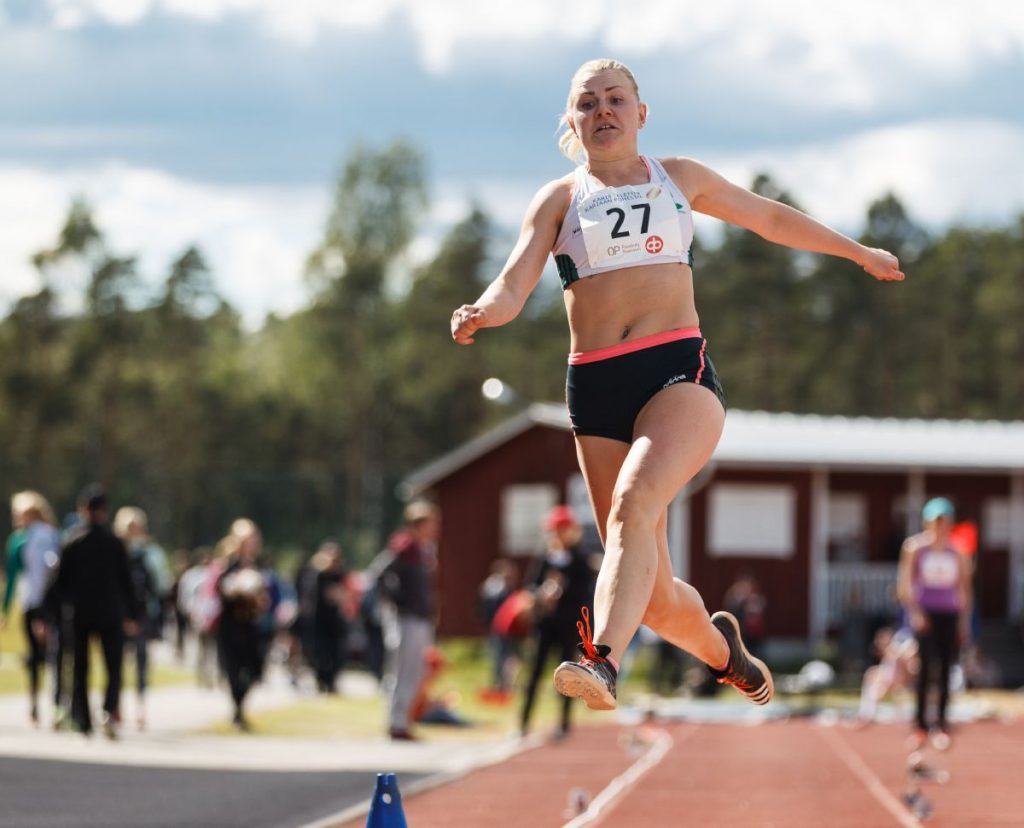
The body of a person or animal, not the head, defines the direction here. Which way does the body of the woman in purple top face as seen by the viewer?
toward the camera

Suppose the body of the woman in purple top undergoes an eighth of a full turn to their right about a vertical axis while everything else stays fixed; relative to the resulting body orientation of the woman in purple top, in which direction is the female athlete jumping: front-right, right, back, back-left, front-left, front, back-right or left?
front-left

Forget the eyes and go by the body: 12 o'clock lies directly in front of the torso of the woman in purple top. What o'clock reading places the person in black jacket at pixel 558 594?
The person in black jacket is roughly at 4 o'clock from the woman in purple top.

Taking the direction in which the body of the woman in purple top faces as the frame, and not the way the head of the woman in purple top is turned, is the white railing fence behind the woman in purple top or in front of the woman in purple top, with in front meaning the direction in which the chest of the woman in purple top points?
behind

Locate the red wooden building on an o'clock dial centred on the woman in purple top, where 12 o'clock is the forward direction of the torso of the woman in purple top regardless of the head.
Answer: The red wooden building is roughly at 6 o'clock from the woman in purple top.
